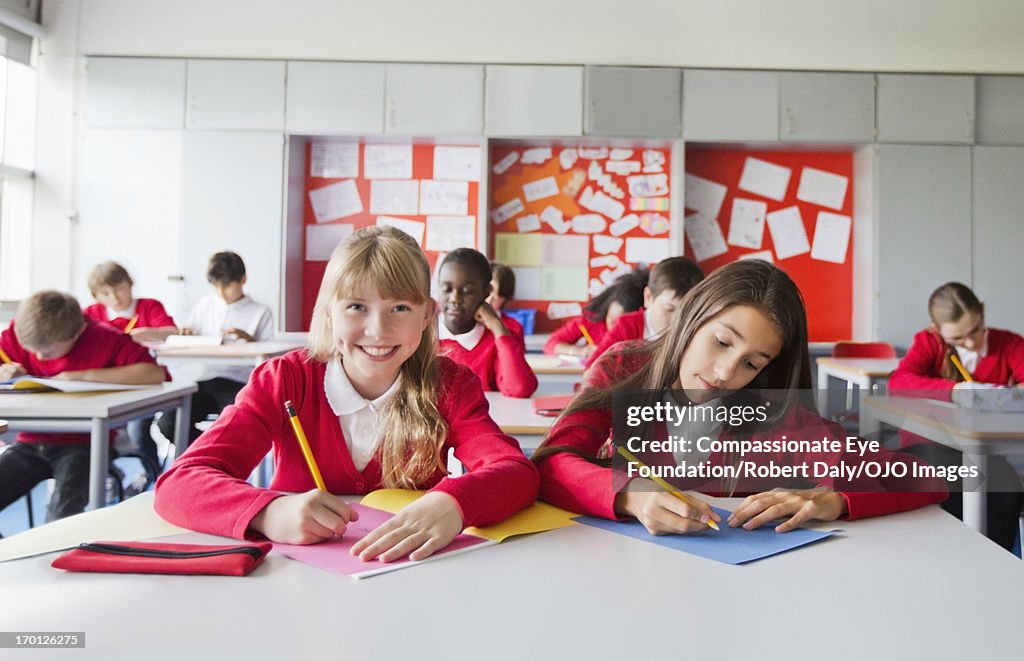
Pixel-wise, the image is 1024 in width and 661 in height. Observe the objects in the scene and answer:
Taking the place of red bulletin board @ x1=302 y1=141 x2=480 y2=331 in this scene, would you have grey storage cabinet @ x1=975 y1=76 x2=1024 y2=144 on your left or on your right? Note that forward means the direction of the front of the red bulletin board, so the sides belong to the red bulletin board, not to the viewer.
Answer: on your left

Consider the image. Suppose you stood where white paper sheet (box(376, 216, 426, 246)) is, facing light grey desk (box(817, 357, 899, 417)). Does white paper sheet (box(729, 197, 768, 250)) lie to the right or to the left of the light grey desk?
left

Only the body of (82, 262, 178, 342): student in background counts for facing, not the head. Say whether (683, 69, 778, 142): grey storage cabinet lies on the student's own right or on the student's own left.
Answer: on the student's own left

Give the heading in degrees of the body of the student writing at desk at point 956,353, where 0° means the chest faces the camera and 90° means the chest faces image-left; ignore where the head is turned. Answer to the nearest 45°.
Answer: approximately 0°

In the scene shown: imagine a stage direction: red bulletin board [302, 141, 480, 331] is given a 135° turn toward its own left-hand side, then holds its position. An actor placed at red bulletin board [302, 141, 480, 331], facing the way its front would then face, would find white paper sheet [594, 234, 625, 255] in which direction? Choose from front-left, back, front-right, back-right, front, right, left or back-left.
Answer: front-right

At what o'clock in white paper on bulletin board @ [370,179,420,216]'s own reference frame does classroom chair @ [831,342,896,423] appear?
The classroom chair is roughly at 10 o'clock from the white paper on bulletin board.
